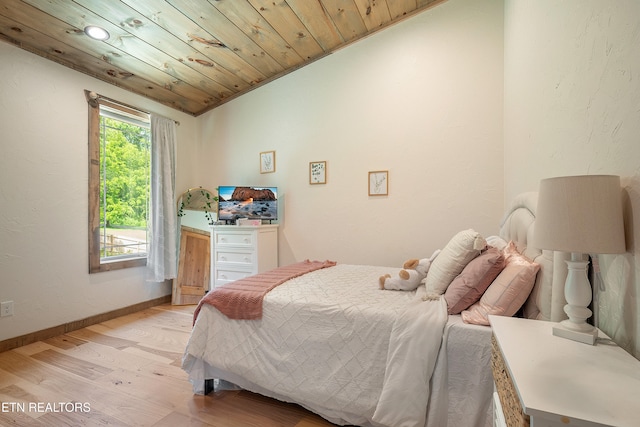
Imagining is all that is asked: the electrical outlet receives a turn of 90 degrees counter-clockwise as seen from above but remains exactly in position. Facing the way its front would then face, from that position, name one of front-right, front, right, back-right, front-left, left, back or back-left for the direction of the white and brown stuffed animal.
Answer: front-right

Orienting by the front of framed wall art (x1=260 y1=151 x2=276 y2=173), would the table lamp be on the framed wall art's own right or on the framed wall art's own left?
on the framed wall art's own left

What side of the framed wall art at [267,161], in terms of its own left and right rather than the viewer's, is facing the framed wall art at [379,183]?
left

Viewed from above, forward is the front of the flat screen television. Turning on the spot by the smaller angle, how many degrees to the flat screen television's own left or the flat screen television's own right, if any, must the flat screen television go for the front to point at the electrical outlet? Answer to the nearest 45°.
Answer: approximately 90° to the flat screen television's own right

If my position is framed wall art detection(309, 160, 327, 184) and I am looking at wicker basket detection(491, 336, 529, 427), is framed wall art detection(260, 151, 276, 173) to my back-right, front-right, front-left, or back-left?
back-right

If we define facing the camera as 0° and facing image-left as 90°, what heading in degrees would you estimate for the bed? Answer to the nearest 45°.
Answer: approximately 90°

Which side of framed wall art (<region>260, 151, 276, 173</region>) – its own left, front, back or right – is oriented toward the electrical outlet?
front

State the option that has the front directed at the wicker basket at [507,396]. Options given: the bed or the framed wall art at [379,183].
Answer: the framed wall art

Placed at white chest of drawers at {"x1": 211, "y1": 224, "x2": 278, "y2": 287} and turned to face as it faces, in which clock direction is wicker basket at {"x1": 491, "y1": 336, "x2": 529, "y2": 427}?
The wicker basket is roughly at 10 o'clock from the white chest of drawers.

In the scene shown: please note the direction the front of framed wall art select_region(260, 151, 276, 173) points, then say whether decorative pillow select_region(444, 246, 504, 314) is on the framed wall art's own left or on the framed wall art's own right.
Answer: on the framed wall art's own left

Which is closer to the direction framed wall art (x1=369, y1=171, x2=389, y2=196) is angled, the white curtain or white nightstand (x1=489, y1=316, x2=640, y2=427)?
the white nightstand

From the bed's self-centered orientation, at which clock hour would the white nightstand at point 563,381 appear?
The white nightstand is roughly at 8 o'clock from the bed.

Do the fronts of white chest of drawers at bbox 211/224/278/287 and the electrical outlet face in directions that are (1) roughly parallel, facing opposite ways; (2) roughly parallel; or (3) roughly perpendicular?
roughly perpendicular
